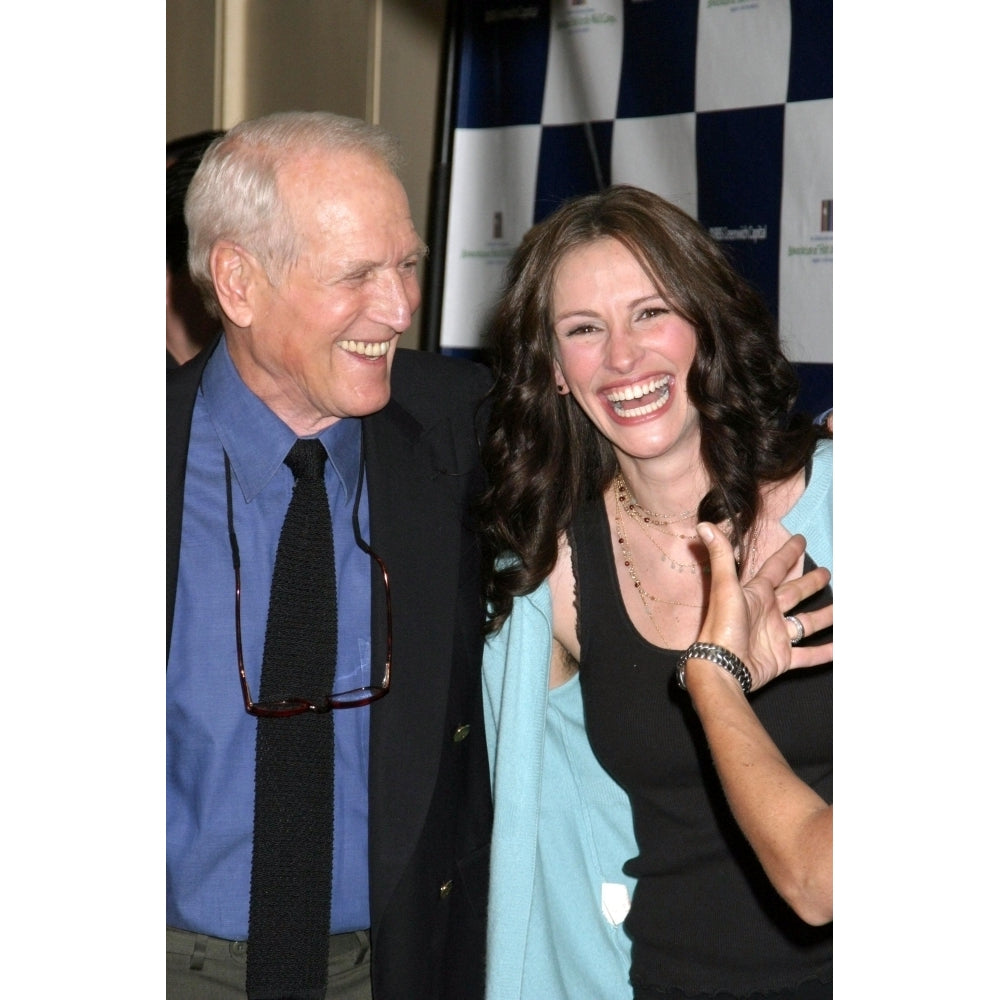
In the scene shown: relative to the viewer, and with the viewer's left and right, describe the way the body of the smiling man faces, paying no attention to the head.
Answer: facing the viewer

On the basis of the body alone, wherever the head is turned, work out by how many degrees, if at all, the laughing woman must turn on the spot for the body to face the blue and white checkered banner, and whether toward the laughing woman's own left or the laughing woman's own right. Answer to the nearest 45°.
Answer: approximately 180°

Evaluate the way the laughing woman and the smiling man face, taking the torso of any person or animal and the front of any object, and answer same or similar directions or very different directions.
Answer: same or similar directions

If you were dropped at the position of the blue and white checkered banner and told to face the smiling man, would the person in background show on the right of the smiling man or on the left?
right

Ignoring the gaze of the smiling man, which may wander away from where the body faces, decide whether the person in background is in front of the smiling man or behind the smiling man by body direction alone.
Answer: behind

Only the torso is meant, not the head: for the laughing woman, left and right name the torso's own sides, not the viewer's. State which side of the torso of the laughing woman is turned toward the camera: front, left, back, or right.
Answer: front

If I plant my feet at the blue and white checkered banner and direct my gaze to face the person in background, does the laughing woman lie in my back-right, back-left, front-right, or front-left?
front-left

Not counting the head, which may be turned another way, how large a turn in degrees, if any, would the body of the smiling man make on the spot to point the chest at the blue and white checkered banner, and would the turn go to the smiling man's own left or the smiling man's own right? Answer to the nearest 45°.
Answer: approximately 135° to the smiling man's own left

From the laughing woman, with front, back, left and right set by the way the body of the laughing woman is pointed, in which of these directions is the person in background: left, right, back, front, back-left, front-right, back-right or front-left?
back-right

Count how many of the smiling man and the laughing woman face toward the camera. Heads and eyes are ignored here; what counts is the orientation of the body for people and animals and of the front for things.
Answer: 2

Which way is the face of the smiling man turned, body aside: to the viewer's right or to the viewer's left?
to the viewer's right

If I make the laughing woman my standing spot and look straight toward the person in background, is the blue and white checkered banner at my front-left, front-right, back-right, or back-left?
front-right
